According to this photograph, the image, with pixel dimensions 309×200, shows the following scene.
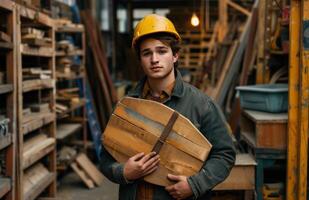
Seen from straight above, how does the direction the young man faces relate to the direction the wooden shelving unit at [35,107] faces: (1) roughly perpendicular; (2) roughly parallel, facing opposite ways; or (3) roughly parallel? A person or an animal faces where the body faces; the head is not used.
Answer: roughly perpendicular

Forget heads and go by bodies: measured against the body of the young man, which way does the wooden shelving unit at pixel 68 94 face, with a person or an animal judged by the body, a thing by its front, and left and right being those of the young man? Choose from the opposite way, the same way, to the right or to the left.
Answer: to the left

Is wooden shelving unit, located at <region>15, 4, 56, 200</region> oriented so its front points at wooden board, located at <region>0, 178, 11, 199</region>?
no

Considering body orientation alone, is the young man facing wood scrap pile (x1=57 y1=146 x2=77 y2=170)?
no

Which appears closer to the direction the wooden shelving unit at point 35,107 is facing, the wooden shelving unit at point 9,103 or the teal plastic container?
the teal plastic container

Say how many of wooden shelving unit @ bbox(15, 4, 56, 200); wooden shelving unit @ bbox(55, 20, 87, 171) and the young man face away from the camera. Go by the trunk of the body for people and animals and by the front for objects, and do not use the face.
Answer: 0

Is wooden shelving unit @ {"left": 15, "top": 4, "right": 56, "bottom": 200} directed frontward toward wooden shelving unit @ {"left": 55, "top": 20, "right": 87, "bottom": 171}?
no

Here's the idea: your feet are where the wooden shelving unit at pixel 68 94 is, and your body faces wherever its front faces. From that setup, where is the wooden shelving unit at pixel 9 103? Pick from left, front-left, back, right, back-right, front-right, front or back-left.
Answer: front-right

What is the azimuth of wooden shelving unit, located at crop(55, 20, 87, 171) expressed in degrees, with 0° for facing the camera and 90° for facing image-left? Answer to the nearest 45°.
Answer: approximately 315°

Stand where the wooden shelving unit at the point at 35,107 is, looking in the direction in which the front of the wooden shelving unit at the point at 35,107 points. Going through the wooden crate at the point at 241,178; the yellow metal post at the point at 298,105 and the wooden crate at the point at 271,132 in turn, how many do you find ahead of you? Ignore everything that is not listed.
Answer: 3

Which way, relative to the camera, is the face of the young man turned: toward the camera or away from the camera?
toward the camera

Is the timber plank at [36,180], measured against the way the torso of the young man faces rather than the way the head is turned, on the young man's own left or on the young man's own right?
on the young man's own right

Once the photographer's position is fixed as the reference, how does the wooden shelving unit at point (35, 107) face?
facing the viewer and to the right of the viewer

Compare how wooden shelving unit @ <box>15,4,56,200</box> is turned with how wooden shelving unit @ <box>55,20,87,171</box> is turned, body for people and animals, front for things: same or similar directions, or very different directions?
same or similar directions

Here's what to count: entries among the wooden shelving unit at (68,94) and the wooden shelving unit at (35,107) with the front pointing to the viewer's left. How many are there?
0

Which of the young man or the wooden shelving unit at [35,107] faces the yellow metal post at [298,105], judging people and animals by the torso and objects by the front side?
the wooden shelving unit

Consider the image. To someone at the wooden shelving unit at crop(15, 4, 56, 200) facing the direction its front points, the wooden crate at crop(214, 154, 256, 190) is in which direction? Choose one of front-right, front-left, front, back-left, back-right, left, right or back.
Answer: front
